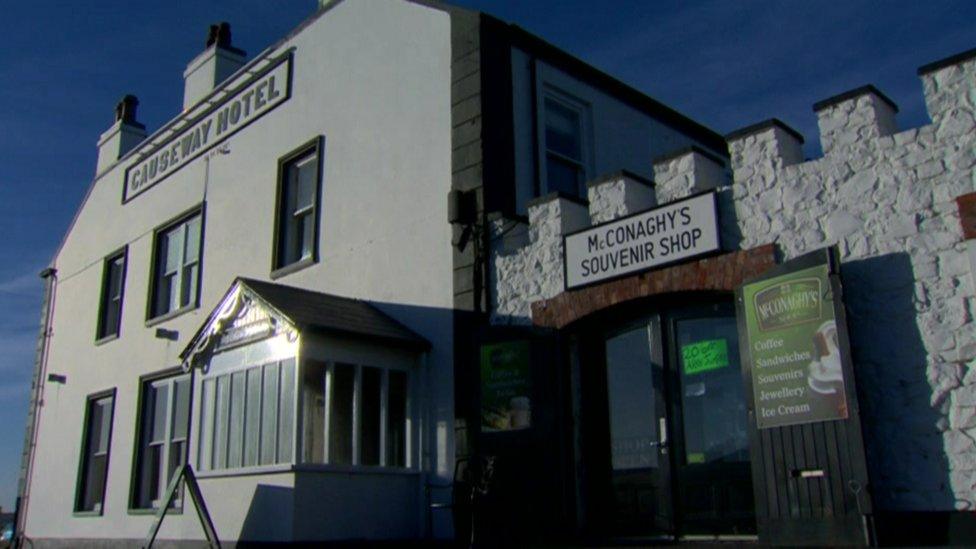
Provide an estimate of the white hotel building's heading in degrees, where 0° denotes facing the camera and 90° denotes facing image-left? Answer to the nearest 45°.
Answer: approximately 45°
